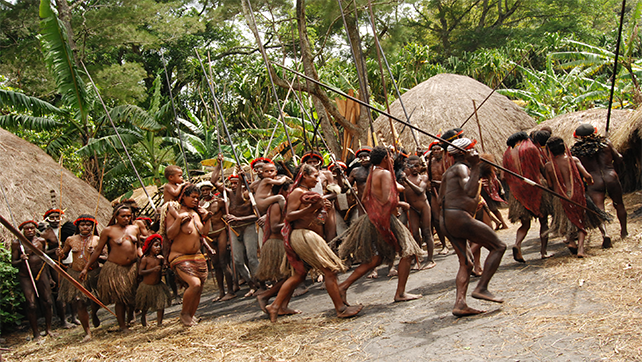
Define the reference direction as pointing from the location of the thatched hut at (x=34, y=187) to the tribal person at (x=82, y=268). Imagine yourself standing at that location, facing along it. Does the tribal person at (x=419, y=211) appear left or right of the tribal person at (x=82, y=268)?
left

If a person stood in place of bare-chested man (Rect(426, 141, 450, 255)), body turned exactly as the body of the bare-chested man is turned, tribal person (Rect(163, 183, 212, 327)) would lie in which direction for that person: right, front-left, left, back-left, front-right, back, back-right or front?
front-right

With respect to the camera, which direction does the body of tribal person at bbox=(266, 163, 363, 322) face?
to the viewer's right

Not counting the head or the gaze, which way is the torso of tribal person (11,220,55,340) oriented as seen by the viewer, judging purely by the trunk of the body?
toward the camera

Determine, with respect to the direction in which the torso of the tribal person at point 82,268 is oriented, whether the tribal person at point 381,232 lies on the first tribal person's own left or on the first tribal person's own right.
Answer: on the first tribal person's own left

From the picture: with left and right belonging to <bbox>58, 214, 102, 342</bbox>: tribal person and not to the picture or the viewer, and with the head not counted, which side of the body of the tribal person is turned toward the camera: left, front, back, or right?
front

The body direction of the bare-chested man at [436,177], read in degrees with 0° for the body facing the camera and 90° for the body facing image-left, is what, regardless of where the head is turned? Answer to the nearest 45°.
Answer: approximately 0°

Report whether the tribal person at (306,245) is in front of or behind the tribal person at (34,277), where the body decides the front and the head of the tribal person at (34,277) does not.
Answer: in front

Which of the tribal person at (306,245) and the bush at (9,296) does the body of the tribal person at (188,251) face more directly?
the tribal person
